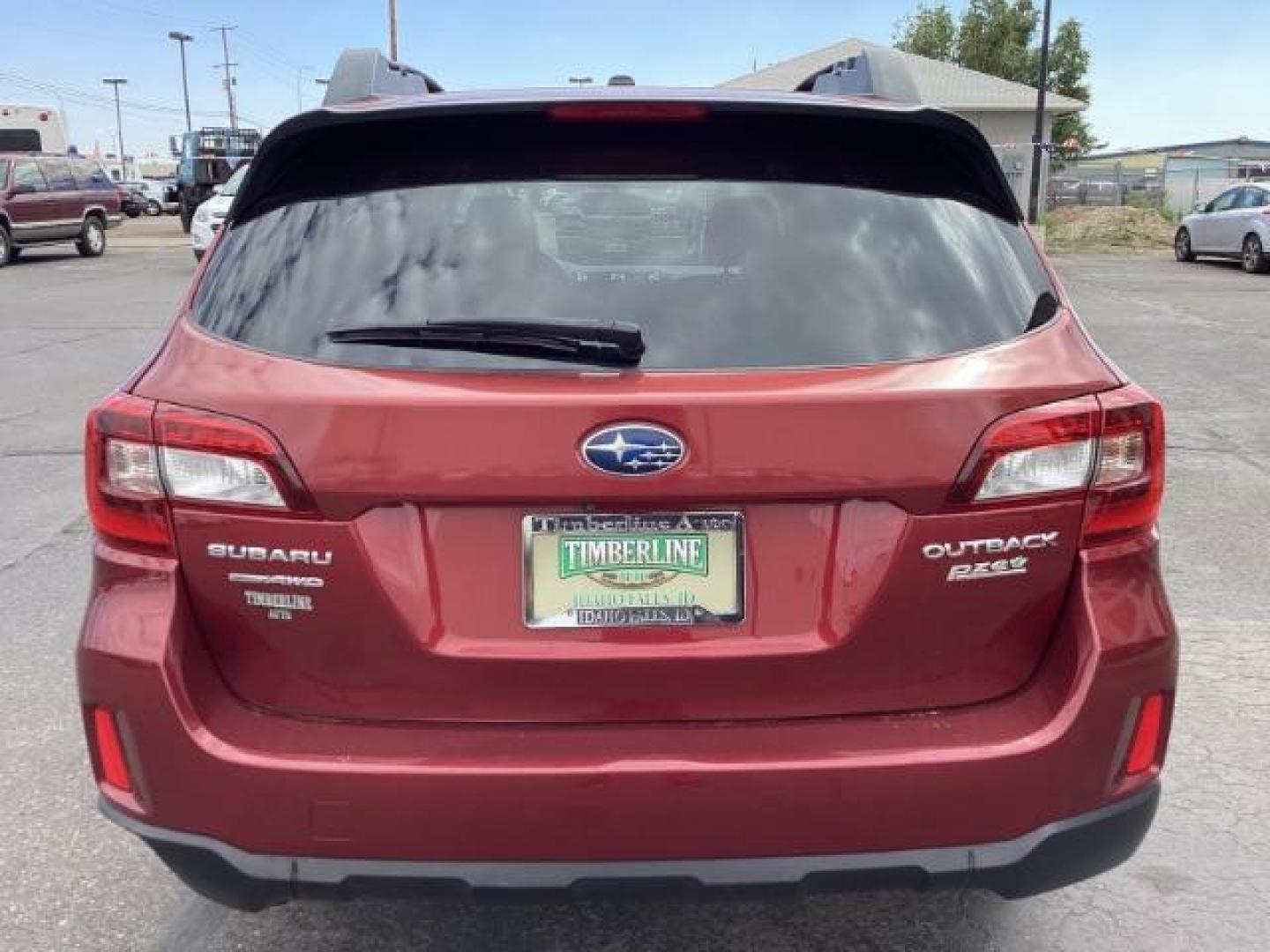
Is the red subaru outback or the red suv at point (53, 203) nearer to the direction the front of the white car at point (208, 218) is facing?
the red subaru outback

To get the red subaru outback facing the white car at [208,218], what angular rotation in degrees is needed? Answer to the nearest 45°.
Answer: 0° — it already faces it

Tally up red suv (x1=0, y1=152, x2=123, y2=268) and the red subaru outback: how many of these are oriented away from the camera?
1

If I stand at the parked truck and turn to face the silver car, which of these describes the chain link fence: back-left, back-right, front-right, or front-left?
front-left

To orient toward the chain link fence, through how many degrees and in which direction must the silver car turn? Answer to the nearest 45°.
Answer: approximately 45° to its right

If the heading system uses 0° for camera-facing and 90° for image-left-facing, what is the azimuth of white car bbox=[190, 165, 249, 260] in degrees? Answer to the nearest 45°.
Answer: approximately 45°

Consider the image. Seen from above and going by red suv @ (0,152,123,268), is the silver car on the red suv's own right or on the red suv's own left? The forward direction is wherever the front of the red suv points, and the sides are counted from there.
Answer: on the red suv's own left

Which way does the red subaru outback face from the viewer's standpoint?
away from the camera

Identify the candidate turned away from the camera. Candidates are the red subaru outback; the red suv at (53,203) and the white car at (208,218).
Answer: the red subaru outback

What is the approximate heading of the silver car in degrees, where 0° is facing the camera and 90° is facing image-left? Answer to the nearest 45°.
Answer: approximately 135°

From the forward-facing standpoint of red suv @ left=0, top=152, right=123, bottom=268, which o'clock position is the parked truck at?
The parked truck is roughly at 5 o'clock from the red suv.

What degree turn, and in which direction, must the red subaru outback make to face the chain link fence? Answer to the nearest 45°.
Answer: approximately 45° to its right

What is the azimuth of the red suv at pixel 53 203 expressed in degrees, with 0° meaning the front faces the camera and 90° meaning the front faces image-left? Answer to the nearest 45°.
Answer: approximately 45°

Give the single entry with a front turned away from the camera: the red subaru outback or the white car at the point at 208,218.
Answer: the red subaru outback

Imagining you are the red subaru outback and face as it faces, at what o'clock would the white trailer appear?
The white trailer is roughly at 11 o'clock from the red subaru outback.

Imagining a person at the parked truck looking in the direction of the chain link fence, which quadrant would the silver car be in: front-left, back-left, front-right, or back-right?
front-right

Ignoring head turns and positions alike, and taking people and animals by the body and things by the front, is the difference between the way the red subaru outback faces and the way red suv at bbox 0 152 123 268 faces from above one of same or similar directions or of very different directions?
very different directions

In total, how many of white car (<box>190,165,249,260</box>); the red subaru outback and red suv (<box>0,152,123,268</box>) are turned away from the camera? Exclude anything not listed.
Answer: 1
